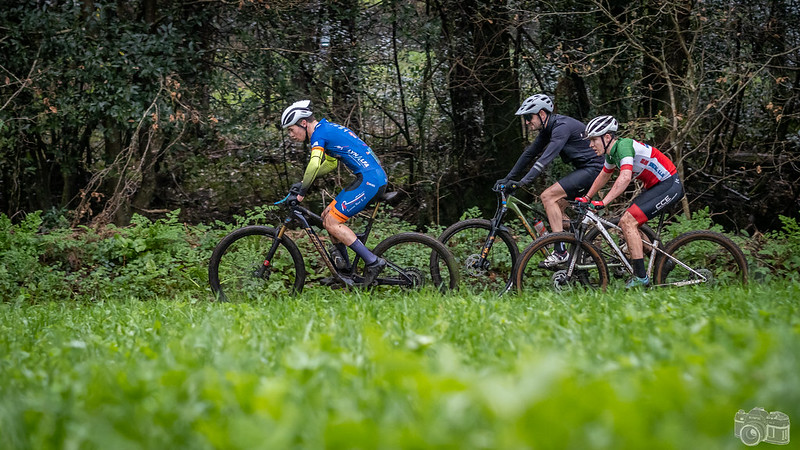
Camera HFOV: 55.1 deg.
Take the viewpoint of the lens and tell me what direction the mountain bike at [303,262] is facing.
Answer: facing to the left of the viewer

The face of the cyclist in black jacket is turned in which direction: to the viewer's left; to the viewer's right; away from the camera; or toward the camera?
to the viewer's left

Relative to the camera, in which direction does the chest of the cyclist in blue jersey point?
to the viewer's left

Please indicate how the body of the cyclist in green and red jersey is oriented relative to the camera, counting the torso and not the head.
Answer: to the viewer's left

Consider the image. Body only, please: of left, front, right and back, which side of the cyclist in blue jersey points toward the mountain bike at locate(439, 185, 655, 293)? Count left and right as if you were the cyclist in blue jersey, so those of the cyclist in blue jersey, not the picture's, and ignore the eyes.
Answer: back

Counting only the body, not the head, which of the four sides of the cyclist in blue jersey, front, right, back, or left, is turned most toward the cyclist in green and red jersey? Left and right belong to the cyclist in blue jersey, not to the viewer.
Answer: back

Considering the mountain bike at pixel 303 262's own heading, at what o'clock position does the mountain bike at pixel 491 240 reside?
the mountain bike at pixel 491 240 is roughly at 6 o'clock from the mountain bike at pixel 303 262.

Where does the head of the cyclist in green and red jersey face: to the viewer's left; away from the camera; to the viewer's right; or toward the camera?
to the viewer's left

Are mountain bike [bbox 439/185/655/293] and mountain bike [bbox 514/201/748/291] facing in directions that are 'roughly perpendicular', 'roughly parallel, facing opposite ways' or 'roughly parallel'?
roughly parallel

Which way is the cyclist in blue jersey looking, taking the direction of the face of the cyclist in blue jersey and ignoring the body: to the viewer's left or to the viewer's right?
to the viewer's left

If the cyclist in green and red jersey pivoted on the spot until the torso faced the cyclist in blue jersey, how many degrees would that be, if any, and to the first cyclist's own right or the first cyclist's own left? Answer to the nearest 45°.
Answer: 0° — they already face them

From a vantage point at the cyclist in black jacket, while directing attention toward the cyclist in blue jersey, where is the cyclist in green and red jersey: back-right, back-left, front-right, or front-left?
back-left

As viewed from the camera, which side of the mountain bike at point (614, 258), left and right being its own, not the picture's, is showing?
left

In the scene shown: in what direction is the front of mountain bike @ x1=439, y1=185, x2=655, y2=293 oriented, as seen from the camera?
facing to the left of the viewer

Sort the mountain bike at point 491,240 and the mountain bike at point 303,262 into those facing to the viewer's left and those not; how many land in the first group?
2

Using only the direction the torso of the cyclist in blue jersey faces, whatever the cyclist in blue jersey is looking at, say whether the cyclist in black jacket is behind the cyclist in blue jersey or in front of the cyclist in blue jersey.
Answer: behind
